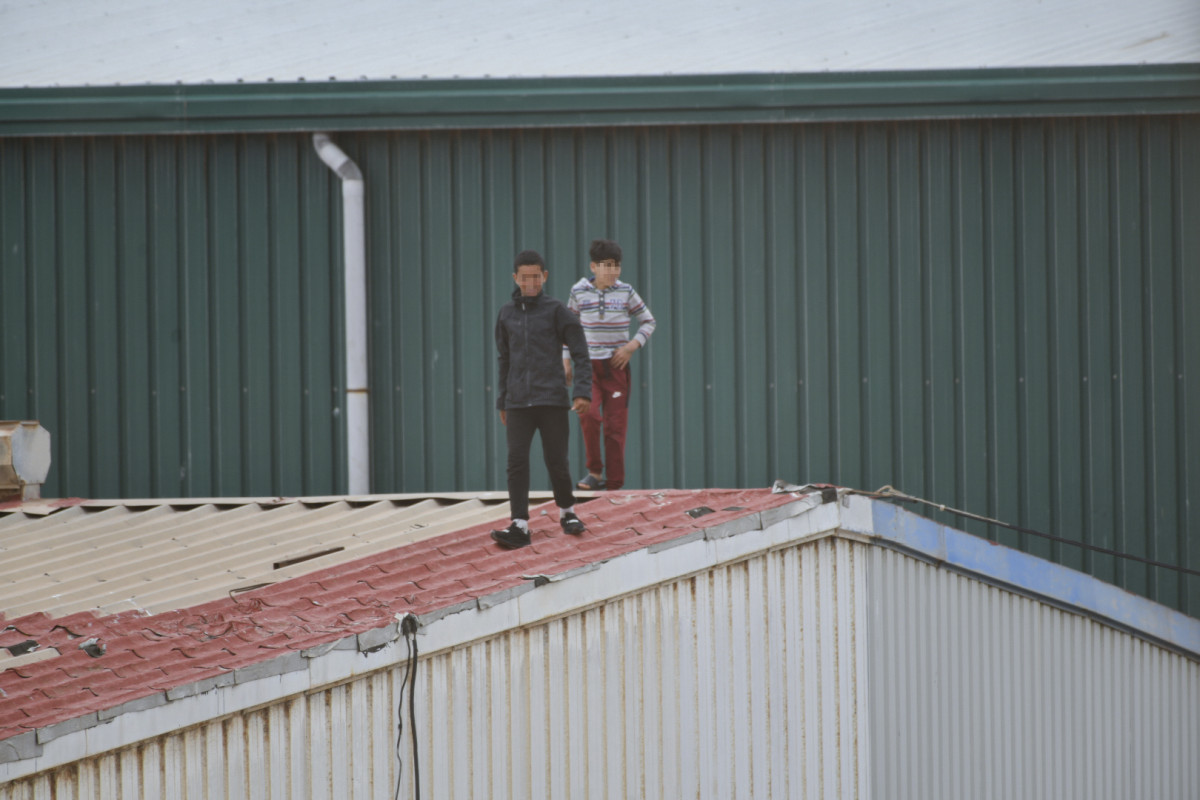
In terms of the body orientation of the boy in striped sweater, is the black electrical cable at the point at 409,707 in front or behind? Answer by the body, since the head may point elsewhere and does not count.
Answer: in front

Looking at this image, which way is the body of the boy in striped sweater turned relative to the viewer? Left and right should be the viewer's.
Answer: facing the viewer

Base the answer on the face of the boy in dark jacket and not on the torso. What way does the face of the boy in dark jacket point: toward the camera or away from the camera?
toward the camera

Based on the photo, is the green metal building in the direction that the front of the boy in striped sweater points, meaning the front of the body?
no

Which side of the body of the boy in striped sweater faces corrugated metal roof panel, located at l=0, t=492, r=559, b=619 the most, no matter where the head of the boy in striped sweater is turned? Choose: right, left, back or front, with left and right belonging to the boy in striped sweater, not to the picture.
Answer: right
